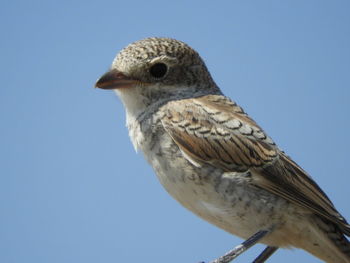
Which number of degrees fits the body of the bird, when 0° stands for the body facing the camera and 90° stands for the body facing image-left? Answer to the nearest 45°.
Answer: approximately 90°
